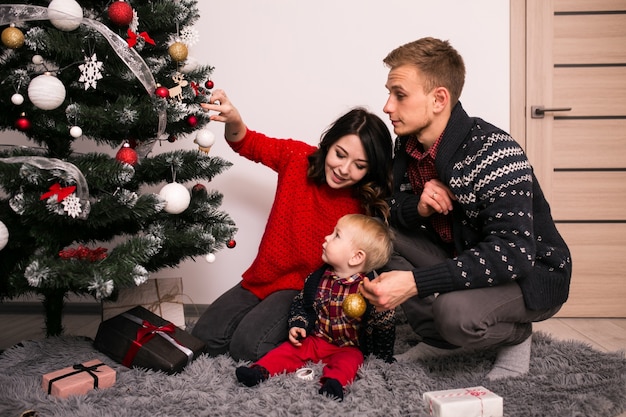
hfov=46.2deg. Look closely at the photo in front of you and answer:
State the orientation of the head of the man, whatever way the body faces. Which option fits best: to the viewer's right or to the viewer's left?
to the viewer's left

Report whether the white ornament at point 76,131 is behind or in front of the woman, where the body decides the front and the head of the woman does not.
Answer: in front

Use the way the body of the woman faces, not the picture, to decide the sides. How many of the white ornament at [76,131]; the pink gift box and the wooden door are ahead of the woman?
2

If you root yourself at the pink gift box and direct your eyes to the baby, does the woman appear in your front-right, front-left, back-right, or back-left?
front-left

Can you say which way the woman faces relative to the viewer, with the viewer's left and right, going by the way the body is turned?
facing the viewer and to the left of the viewer

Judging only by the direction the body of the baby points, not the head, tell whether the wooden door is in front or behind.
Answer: behind

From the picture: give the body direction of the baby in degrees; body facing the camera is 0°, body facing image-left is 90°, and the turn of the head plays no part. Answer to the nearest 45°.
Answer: approximately 45°

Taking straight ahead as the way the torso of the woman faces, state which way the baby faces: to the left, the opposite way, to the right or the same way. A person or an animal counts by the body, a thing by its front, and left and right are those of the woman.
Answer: the same way

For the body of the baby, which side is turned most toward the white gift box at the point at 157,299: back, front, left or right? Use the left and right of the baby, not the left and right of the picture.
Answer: right

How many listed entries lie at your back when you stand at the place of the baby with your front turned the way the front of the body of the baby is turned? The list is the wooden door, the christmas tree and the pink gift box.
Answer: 1

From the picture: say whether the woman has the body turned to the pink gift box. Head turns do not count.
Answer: yes

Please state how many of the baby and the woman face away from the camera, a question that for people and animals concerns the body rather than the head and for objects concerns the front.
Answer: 0

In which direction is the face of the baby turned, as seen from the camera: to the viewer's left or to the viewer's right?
to the viewer's left
